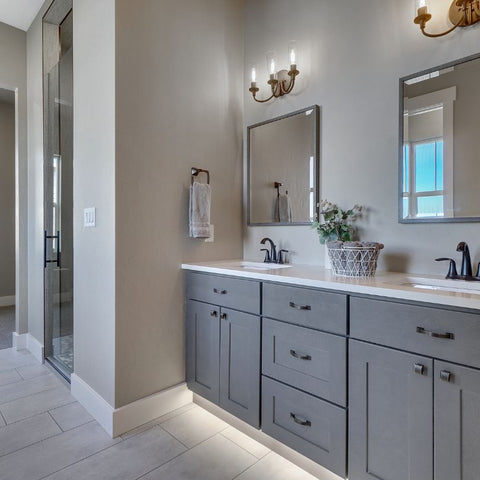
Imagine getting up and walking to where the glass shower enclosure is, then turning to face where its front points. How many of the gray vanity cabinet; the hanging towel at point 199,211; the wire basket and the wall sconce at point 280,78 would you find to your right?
0

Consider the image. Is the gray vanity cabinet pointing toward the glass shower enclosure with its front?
no

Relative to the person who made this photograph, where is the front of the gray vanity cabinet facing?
facing the viewer and to the left of the viewer

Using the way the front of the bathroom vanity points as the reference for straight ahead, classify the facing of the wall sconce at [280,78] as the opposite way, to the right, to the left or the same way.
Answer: the same way

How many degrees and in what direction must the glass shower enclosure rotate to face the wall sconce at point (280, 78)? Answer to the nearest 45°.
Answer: approximately 90° to its left

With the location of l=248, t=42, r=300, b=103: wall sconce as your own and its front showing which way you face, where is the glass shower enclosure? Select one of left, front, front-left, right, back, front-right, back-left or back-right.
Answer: front-right

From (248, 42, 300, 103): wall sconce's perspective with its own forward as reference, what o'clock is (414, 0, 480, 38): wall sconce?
(414, 0, 480, 38): wall sconce is roughly at 9 o'clock from (248, 42, 300, 103): wall sconce.

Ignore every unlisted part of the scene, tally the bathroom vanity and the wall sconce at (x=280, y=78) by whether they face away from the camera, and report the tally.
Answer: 0

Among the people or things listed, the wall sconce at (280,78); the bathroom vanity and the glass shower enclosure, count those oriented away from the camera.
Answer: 0
